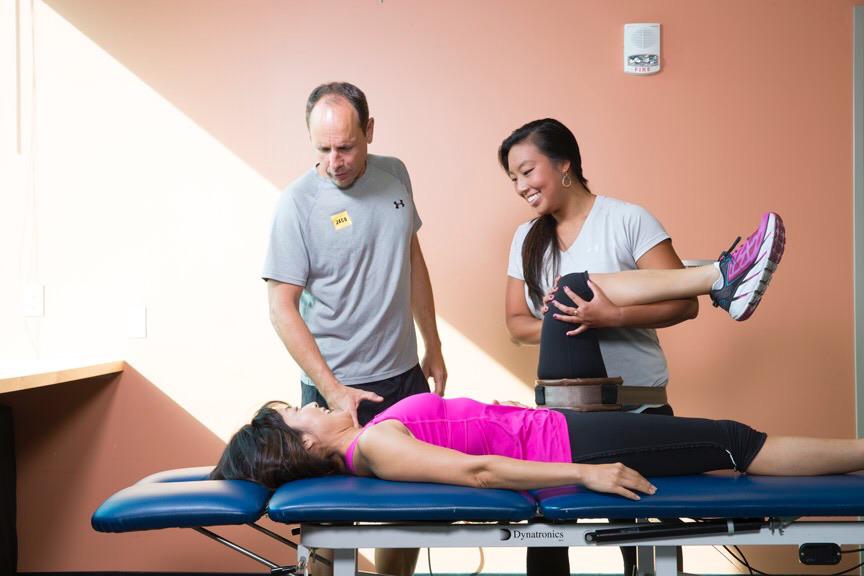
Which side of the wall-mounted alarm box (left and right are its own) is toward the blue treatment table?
front

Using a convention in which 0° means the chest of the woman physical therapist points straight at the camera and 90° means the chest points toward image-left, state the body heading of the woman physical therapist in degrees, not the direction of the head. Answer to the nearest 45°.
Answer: approximately 45°

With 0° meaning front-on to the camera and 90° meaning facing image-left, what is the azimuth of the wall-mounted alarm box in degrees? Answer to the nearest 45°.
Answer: approximately 0°

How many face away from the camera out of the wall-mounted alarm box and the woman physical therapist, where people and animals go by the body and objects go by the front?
0

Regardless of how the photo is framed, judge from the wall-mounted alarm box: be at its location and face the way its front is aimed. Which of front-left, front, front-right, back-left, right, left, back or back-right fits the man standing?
front-right

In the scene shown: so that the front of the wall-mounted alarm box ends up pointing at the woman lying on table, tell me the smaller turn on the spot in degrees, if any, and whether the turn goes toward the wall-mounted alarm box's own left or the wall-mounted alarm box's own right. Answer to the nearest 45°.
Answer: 0° — it already faces them

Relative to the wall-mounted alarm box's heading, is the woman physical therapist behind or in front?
in front

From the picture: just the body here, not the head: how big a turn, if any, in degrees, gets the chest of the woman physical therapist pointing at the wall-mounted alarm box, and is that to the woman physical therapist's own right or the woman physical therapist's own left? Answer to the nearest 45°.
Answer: approximately 135° to the woman physical therapist's own right
